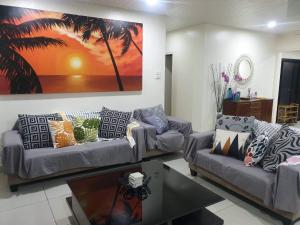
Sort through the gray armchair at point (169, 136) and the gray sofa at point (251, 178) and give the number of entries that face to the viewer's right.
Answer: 0

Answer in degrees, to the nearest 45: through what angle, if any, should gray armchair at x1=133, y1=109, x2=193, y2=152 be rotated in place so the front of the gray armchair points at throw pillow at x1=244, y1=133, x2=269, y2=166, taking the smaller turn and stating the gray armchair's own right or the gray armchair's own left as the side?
approximately 45° to the gray armchair's own left

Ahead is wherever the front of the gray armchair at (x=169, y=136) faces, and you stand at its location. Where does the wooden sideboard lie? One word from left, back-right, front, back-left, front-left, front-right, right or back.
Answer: back-left

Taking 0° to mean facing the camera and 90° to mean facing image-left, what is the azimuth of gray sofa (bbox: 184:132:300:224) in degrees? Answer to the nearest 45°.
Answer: approximately 45°

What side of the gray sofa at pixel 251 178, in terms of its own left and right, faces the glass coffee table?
front

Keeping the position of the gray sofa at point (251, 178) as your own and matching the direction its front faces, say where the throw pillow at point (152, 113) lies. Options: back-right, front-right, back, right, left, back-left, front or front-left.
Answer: right

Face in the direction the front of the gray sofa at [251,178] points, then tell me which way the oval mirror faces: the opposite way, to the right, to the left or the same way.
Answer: to the left

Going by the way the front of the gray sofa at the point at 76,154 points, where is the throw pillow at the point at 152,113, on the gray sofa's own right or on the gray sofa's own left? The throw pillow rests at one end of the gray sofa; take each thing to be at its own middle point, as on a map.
on the gray sofa's own left

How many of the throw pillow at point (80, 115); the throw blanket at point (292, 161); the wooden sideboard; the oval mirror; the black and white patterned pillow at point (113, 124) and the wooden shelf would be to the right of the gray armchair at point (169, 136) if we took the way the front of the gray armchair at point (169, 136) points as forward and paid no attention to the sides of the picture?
2

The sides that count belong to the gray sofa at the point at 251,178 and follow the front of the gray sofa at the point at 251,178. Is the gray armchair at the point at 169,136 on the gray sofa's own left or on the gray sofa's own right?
on the gray sofa's own right
